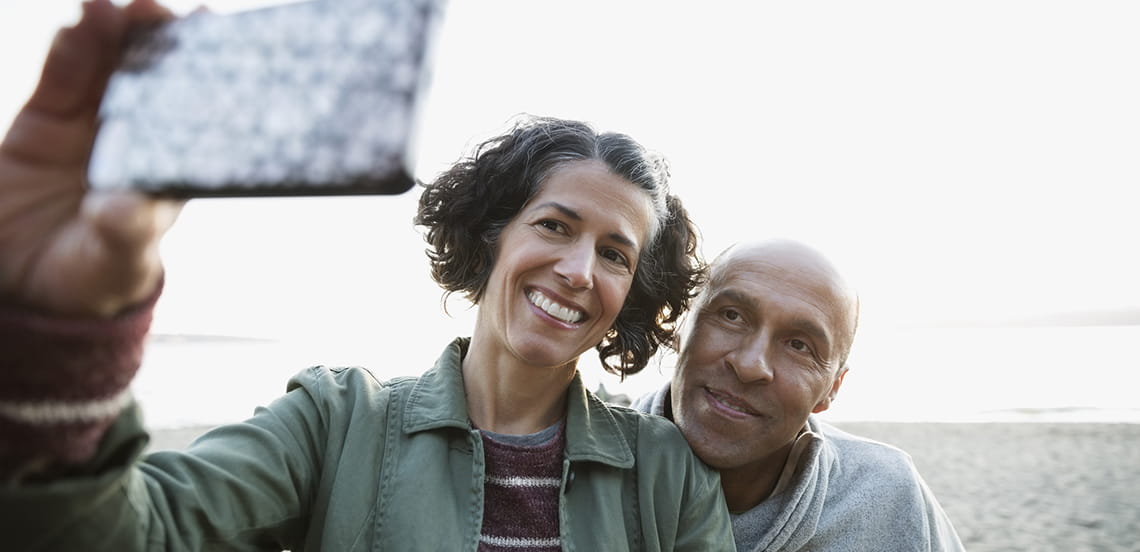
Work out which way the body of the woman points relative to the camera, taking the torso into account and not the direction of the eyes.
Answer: toward the camera

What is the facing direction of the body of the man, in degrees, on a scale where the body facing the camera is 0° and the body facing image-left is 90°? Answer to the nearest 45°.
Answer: approximately 45°

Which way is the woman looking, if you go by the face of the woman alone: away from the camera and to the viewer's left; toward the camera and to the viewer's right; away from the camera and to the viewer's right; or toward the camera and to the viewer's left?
toward the camera and to the viewer's left

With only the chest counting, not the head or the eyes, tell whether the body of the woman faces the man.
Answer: no

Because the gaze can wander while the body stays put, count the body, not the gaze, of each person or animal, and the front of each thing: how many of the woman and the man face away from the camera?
0

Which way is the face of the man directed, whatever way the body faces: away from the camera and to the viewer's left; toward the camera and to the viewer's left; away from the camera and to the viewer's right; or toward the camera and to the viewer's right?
toward the camera and to the viewer's left
